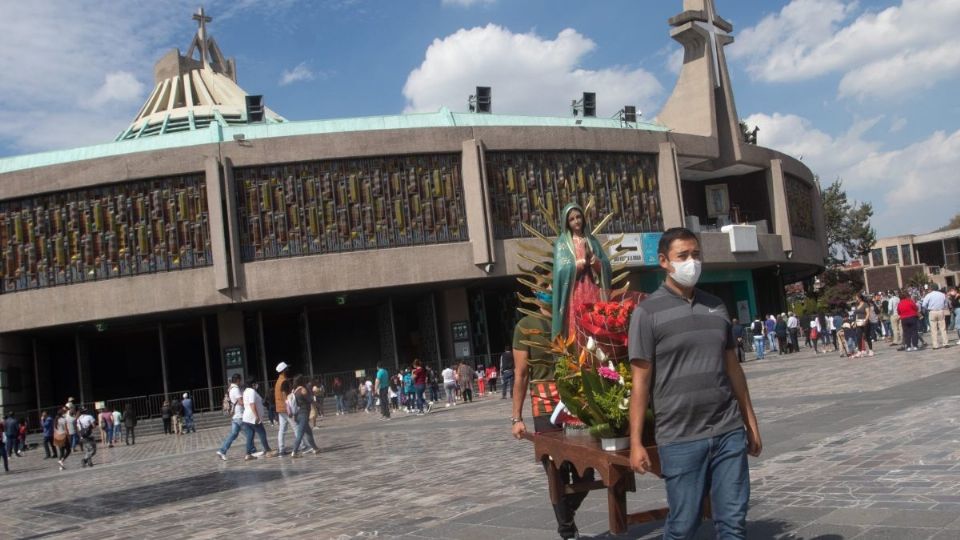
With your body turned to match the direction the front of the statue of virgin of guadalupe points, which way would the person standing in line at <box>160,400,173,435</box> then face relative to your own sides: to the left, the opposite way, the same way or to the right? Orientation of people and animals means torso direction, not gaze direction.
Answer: the opposite way

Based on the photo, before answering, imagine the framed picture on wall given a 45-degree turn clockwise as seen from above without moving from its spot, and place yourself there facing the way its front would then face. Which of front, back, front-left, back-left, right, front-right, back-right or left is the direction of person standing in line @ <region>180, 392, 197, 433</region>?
front

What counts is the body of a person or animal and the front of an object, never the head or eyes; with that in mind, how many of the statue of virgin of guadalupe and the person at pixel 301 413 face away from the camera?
0

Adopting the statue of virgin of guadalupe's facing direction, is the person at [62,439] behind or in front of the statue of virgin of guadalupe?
behind

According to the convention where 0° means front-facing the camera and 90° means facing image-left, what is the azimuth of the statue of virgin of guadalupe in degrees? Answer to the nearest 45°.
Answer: approximately 315°

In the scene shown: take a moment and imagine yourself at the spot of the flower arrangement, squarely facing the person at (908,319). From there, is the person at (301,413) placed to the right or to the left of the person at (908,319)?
left

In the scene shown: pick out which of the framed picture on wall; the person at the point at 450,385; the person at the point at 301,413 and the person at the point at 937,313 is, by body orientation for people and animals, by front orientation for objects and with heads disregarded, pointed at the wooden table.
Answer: the framed picture on wall

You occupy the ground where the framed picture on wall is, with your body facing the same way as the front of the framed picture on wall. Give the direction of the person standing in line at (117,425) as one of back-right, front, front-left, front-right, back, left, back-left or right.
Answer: front-right

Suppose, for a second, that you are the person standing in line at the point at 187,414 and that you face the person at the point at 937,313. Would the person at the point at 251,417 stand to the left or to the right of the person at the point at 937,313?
right

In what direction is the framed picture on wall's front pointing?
toward the camera
